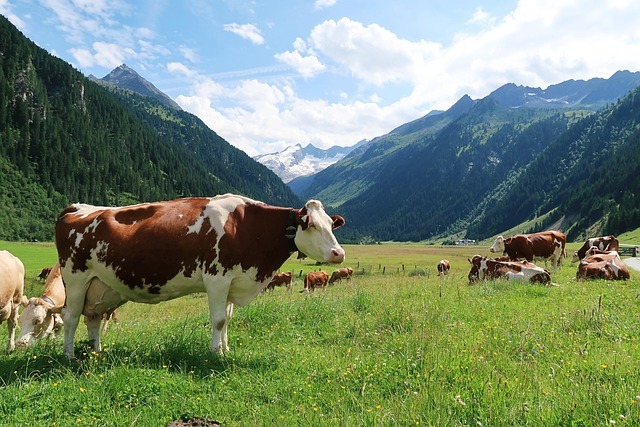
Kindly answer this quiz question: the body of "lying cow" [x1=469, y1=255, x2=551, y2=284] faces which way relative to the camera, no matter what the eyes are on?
to the viewer's left

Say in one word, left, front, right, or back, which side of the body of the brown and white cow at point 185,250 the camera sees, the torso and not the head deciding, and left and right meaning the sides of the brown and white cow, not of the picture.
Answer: right

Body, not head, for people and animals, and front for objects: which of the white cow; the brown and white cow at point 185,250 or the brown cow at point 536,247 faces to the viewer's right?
the brown and white cow

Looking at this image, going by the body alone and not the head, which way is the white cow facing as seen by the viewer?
to the viewer's left

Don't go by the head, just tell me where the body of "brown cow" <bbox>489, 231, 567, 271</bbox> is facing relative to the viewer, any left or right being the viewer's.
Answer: facing to the left of the viewer

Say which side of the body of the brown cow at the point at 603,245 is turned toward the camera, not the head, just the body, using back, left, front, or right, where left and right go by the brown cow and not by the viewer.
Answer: left

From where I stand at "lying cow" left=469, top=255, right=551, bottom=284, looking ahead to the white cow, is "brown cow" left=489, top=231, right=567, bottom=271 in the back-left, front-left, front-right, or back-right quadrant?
back-right

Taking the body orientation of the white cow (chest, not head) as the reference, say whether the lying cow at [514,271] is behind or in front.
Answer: behind
